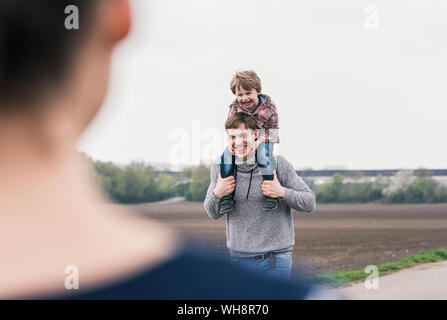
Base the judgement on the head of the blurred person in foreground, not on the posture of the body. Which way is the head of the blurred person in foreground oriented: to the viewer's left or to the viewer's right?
to the viewer's right

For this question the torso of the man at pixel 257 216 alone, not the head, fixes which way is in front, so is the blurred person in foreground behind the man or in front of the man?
in front

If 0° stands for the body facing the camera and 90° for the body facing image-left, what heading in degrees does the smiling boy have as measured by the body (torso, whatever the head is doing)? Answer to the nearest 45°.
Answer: approximately 0°

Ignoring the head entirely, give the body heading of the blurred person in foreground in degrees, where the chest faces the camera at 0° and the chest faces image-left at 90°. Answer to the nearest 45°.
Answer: approximately 180°

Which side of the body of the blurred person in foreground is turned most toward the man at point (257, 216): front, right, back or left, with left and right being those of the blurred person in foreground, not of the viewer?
front

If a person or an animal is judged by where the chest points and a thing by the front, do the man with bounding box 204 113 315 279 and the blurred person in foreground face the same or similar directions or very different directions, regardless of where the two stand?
very different directions

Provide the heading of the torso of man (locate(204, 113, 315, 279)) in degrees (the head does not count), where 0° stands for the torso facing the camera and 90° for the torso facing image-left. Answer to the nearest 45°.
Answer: approximately 0°
